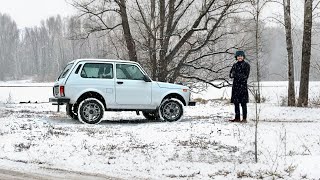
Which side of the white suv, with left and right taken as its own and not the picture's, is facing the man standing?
front

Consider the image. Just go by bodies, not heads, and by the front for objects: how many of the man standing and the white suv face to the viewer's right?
1

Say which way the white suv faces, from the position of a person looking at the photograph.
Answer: facing to the right of the viewer

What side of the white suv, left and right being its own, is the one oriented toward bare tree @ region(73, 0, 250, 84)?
left

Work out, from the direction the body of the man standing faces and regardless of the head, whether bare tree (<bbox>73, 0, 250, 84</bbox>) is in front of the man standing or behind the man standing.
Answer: behind

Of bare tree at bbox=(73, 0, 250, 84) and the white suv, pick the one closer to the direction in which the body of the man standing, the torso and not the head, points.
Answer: the white suv

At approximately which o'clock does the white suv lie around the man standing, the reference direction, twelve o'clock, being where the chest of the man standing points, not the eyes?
The white suv is roughly at 3 o'clock from the man standing.

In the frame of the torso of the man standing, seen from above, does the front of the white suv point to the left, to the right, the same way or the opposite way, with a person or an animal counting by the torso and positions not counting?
to the left

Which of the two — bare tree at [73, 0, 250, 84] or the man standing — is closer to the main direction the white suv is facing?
the man standing

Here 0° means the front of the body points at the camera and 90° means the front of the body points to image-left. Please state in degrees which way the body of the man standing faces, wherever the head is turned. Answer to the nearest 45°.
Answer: approximately 0°
